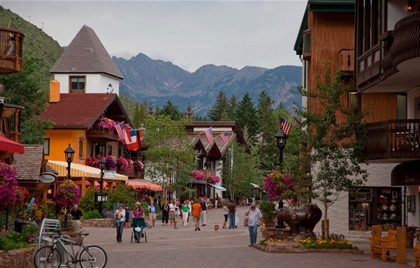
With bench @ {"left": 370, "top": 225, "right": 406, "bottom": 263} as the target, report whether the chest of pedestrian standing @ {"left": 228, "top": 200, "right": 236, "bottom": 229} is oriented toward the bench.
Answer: no

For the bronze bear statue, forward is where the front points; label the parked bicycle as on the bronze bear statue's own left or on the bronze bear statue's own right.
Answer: on the bronze bear statue's own left

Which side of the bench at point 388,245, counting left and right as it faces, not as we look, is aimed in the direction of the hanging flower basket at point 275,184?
right

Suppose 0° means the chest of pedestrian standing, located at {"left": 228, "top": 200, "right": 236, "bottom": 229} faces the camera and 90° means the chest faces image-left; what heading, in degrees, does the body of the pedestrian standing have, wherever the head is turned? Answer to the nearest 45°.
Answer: approximately 180°

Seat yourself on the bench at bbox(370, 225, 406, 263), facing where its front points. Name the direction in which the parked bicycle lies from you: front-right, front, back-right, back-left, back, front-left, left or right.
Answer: front

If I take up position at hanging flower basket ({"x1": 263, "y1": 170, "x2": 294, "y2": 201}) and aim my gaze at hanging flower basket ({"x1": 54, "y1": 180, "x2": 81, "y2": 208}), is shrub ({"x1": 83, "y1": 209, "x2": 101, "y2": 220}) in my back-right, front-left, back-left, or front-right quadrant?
front-right

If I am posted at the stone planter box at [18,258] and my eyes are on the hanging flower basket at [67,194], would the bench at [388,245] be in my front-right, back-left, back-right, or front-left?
front-right

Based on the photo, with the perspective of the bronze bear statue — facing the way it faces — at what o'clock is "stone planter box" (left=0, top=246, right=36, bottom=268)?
The stone planter box is roughly at 10 o'clock from the bronze bear statue.

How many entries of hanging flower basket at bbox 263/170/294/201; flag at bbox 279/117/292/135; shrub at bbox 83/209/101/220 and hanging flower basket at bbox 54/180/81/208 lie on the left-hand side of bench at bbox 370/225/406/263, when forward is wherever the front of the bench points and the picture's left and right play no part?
0

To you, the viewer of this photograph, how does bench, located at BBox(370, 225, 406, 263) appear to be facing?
facing the viewer and to the left of the viewer

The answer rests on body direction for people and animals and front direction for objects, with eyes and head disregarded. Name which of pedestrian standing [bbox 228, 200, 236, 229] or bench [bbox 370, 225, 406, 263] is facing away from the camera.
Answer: the pedestrian standing

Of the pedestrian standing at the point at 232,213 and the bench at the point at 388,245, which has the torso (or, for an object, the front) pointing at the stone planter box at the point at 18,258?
the bench

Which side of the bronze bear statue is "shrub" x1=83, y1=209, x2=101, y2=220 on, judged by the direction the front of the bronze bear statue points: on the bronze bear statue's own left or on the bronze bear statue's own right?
on the bronze bear statue's own right

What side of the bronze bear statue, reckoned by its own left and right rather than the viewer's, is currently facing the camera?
left
